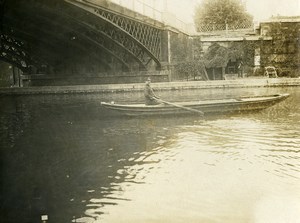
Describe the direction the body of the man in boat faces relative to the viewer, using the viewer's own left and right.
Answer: facing to the right of the viewer
